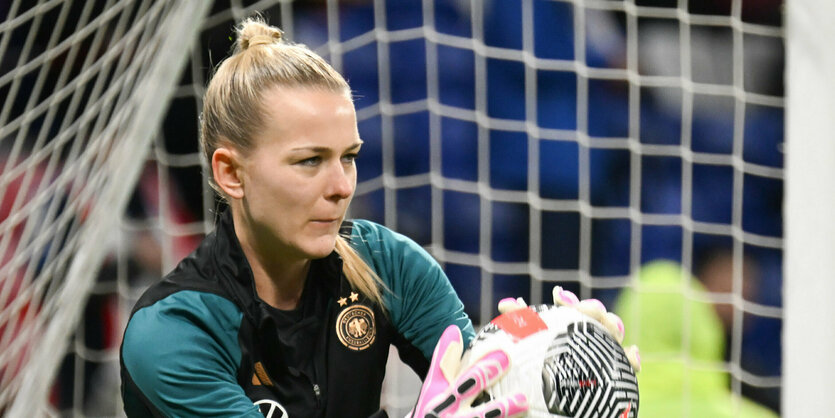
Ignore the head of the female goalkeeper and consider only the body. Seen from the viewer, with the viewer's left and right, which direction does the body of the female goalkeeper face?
facing the viewer and to the right of the viewer

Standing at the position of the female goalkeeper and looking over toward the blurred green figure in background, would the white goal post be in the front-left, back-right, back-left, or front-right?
front-right

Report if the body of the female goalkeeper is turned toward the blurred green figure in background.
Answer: no

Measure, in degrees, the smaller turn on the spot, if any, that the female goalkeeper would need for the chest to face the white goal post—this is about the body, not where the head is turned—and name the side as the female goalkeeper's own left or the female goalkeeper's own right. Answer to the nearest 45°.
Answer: approximately 90° to the female goalkeeper's own left

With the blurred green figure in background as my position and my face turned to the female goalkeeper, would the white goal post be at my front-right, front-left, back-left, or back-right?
front-left

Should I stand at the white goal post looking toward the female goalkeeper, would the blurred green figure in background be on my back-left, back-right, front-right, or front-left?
back-right

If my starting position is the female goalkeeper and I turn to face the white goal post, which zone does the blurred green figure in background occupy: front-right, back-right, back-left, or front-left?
front-left

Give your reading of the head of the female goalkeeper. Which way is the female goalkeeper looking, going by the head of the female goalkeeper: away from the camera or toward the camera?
toward the camera
